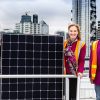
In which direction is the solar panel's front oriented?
toward the camera

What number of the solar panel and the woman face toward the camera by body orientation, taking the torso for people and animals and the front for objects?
2

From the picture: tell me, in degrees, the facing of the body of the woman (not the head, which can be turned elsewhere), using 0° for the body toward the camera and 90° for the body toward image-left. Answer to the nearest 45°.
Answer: approximately 0°
